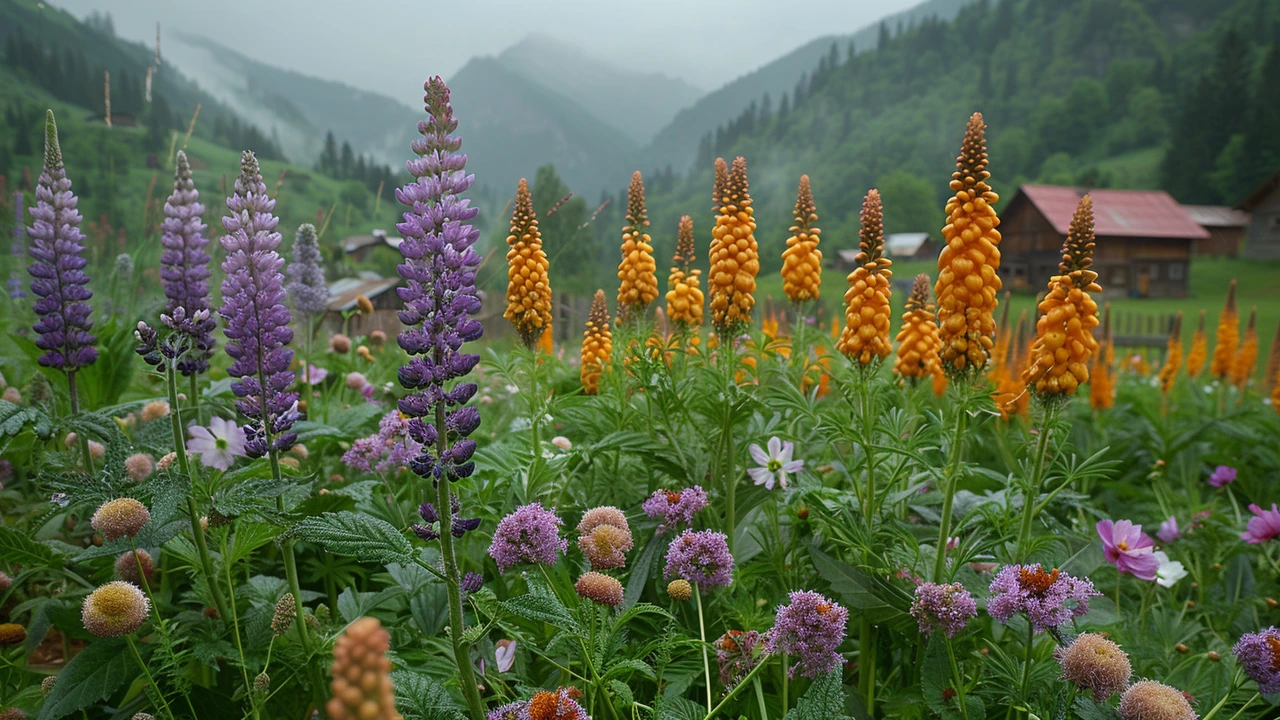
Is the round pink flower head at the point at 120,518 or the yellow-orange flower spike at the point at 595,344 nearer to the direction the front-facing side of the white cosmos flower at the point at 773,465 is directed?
the round pink flower head

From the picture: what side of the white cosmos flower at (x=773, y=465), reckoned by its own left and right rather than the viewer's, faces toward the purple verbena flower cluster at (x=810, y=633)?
front

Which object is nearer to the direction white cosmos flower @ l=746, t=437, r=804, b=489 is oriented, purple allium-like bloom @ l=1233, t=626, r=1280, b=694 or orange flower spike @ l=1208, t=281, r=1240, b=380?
the purple allium-like bloom

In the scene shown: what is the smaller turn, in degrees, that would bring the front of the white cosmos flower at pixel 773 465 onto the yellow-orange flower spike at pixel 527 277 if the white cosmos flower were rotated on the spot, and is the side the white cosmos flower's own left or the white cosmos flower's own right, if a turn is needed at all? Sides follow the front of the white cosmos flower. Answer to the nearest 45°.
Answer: approximately 135° to the white cosmos flower's own right

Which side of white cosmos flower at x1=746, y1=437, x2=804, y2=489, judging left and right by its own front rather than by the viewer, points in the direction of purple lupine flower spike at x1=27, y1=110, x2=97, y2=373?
right

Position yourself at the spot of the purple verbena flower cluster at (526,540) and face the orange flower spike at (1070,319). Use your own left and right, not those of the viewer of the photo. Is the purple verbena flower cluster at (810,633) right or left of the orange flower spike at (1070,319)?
right

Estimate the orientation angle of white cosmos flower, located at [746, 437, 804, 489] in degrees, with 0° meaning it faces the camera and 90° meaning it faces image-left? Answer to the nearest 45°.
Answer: approximately 0°

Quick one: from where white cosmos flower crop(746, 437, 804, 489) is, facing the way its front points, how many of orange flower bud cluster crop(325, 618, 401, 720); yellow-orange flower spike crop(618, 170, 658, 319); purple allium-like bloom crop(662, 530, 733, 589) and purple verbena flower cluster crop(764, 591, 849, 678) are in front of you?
3

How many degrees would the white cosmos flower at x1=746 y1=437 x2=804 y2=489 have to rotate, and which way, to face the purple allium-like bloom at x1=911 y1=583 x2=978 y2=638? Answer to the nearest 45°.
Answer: approximately 45° to its left

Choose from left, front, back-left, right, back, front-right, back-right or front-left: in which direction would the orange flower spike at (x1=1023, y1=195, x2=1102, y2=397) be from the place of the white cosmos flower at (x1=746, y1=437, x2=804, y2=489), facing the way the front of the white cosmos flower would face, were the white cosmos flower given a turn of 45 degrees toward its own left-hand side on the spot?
front-left

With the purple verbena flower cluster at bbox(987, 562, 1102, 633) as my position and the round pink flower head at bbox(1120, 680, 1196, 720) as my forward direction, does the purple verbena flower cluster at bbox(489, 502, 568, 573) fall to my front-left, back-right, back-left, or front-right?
back-right

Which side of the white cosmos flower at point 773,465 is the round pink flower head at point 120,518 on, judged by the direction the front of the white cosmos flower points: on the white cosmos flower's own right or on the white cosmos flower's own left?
on the white cosmos flower's own right

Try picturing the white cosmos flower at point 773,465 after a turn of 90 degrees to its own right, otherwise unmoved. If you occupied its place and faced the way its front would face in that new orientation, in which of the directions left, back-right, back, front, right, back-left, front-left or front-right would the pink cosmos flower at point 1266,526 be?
back

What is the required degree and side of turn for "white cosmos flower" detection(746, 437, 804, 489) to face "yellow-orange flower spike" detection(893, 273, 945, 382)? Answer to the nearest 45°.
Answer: approximately 135° to its left
